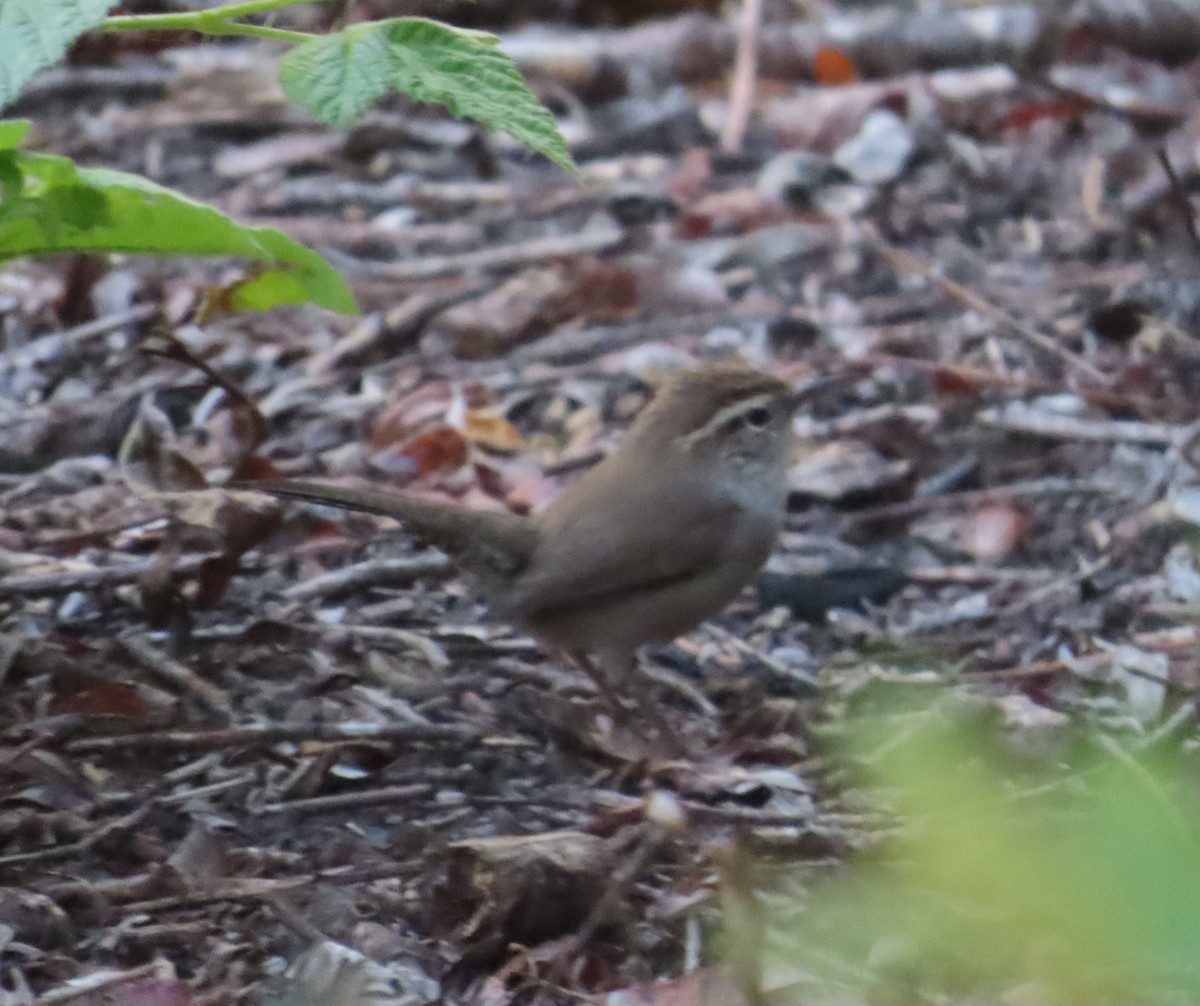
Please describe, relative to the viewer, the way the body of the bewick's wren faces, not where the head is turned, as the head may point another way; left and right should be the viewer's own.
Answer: facing to the right of the viewer

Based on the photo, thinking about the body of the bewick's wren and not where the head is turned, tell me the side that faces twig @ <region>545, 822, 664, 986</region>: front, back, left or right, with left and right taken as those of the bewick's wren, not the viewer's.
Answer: right

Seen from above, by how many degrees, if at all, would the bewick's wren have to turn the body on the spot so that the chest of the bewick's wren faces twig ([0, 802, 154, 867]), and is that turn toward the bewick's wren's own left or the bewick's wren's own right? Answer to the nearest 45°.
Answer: approximately 135° to the bewick's wren's own right

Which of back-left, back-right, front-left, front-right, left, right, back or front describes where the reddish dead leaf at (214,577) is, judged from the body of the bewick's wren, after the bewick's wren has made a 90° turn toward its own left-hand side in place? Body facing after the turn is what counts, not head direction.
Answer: left

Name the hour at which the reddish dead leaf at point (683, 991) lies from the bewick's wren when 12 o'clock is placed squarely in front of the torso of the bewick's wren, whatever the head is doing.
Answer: The reddish dead leaf is roughly at 3 o'clock from the bewick's wren.

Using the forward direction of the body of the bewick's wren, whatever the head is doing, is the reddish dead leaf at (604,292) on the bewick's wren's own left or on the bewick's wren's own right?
on the bewick's wren's own left

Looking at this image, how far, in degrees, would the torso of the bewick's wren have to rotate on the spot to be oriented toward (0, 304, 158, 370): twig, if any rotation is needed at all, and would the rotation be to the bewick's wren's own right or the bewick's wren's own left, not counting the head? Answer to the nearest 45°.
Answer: approximately 135° to the bewick's wren's own left

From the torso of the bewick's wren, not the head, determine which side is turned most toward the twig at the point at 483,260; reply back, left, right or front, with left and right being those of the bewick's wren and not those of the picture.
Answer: left
